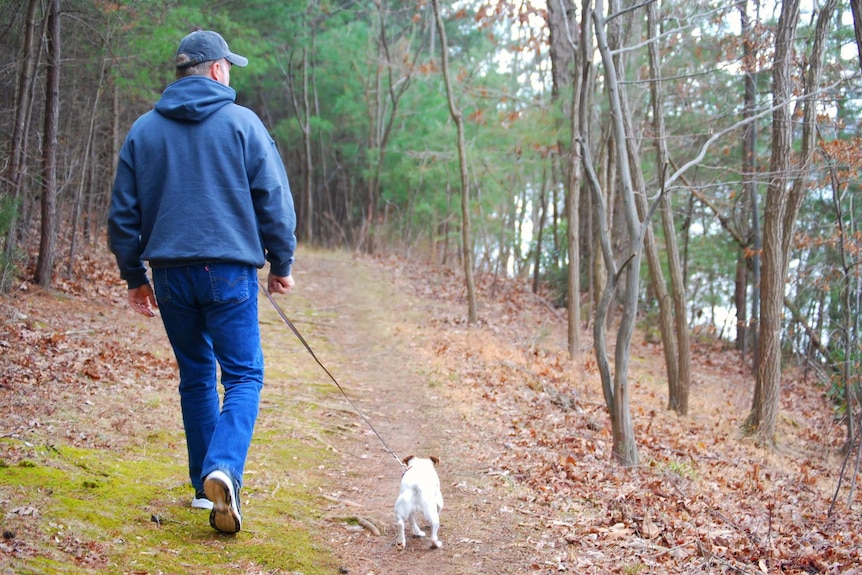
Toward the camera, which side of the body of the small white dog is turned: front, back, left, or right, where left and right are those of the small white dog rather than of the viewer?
back

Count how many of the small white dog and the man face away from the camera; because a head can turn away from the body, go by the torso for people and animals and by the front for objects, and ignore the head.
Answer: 2

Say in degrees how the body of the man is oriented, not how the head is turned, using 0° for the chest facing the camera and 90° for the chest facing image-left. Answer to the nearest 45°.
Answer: approximately 180°

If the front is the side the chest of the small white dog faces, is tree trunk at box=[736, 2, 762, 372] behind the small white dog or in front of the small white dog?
in front

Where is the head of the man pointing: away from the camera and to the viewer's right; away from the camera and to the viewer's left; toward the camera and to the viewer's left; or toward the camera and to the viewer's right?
away from the camera and to the viewer's right

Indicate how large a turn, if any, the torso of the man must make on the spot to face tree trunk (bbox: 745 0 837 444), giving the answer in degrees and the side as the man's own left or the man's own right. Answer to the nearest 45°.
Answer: approximately 45° to the man's own right

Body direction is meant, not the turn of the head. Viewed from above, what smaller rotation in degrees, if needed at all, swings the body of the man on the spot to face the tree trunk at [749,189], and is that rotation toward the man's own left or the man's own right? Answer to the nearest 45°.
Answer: approximately 45° to the man's own right
